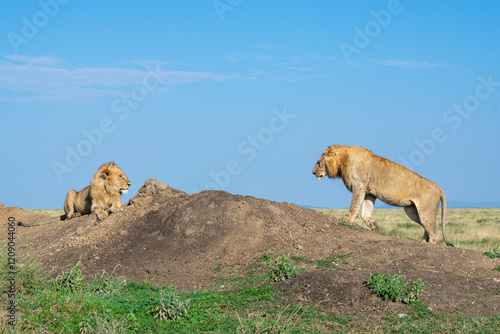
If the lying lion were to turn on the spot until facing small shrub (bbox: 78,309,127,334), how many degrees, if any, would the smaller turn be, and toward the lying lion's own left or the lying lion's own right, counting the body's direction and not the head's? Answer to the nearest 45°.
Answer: approximately 45° to the lying lion's own right

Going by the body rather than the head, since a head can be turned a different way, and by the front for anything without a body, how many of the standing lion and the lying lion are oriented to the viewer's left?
1

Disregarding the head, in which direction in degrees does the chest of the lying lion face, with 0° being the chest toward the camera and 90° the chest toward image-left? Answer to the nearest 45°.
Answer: approximately 315°

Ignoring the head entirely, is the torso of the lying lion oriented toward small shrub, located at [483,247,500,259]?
yes

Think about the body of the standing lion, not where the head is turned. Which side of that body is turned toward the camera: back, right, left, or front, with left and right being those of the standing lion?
left

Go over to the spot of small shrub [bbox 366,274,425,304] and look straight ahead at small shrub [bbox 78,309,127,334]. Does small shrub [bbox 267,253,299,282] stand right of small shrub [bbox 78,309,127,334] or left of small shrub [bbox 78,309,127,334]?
right

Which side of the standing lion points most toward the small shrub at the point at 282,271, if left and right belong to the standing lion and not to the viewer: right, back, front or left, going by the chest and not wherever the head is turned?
left

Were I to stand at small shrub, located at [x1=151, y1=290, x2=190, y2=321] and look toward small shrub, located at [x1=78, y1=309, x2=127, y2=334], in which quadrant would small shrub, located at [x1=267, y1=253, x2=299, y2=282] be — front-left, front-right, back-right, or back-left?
back-right

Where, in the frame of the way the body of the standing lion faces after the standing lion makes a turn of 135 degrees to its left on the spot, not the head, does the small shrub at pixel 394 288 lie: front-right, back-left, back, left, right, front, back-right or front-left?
front-right

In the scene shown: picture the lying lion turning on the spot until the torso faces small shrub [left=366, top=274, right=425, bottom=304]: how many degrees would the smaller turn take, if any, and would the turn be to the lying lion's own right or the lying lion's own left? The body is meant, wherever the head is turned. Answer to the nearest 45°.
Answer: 0° — it already faces it

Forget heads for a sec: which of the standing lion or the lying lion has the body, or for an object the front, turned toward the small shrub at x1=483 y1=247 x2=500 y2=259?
the lying lion

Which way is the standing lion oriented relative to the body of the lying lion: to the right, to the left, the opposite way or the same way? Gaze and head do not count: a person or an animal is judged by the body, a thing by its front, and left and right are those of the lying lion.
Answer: the opposite way

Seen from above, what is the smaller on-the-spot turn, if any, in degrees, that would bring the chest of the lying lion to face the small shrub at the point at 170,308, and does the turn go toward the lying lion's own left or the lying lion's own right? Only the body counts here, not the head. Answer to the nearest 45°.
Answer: approximately 45° to the lying lion's own right

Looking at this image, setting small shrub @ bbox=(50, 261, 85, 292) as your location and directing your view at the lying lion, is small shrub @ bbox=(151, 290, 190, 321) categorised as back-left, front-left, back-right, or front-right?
back-right

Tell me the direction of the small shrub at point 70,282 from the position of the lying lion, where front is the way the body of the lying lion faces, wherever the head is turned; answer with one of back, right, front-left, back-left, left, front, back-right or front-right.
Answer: front-right
